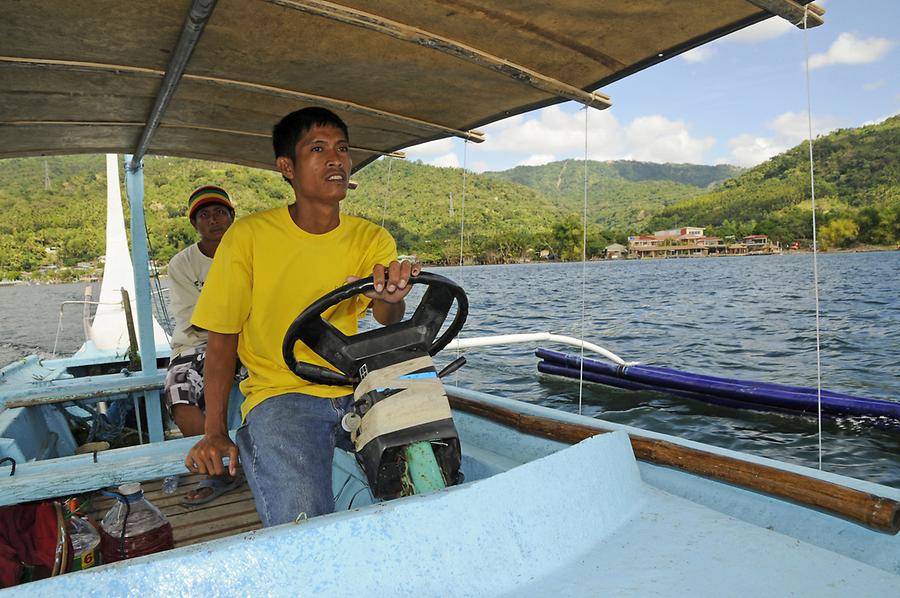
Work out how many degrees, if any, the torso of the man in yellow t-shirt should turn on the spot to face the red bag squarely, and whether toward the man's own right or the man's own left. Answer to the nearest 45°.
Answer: approximately 135° to the man's own right

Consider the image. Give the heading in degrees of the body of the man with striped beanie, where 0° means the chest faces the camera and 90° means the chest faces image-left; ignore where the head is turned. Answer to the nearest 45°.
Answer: approximately 315°

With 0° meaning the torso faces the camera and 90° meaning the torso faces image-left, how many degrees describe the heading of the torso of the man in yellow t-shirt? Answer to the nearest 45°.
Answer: approximately 315°

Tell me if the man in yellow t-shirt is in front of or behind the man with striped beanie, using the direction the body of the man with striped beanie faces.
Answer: in front

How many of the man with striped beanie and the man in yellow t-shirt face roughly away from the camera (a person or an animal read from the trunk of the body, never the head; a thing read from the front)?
0

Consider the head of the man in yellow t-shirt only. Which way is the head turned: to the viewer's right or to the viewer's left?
to the viewer's right

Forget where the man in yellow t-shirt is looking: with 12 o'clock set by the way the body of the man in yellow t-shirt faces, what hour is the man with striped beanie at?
The man with striped beanie is roughly at 7 o'clock from the man in yellow t-shirt.

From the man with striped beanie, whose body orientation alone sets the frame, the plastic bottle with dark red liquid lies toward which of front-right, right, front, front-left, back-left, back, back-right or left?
front-right
